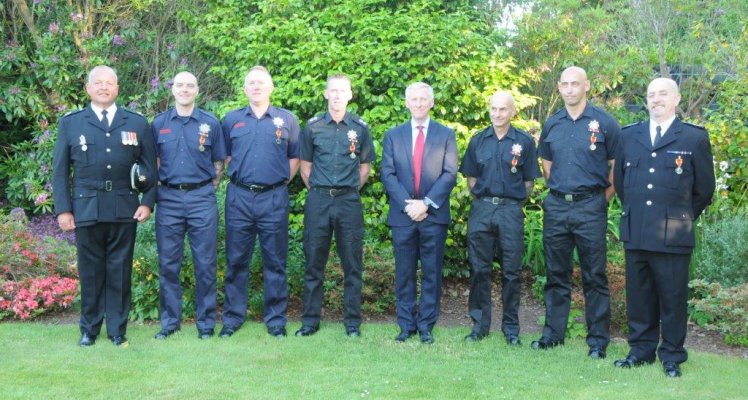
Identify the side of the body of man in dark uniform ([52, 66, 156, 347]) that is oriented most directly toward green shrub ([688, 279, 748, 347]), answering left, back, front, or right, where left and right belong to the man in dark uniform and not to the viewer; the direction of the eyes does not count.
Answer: left

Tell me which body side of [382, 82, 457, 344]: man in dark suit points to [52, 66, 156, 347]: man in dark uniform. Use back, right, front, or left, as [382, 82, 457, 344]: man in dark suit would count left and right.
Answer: right

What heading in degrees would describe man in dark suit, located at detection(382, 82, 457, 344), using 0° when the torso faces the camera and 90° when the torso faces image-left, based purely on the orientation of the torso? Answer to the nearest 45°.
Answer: approximately 0°

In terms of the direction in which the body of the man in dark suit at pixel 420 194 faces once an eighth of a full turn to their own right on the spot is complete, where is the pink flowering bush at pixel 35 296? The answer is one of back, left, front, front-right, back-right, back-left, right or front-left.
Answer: front-right

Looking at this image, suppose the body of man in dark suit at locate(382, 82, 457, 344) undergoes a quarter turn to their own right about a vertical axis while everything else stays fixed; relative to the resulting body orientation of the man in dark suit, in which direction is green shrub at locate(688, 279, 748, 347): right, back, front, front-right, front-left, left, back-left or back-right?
back

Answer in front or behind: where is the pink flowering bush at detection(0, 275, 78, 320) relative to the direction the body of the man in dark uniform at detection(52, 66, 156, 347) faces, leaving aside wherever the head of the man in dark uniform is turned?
behind

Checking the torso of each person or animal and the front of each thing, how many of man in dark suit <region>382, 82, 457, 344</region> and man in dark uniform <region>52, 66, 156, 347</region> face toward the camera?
2

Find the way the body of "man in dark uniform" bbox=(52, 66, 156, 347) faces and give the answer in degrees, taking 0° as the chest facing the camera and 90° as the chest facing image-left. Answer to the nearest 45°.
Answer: approximately 0°

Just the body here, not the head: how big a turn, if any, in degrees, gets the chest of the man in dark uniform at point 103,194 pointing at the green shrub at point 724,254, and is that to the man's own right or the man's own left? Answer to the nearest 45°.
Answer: approximately 90° to the man's own left

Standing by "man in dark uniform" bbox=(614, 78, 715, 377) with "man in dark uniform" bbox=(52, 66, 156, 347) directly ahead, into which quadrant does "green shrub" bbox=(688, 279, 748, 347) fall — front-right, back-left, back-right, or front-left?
back-right

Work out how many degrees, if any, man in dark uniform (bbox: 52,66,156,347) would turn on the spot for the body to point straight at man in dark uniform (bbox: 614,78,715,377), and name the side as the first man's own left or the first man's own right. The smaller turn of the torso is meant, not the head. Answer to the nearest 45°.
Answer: approximately 45° to the first man's own left
